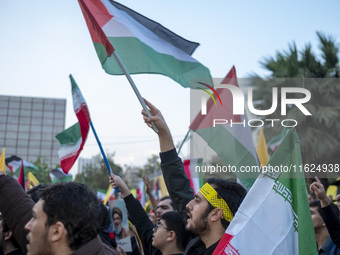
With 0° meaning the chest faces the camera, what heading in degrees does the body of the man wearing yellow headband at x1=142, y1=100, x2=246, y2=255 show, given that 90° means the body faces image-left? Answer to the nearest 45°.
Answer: approximately 90°

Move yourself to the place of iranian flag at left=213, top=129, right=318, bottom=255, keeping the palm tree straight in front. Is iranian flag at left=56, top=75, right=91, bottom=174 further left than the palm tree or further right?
left

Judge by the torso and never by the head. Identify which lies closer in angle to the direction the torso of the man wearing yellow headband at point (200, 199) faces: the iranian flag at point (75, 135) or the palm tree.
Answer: the iranian flag

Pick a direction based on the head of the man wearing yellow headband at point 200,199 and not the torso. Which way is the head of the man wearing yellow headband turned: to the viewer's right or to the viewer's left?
to the viewer's left

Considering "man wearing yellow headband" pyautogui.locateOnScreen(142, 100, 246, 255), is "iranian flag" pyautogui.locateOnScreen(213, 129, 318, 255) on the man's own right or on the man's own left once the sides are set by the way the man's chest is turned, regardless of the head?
on the man's own left

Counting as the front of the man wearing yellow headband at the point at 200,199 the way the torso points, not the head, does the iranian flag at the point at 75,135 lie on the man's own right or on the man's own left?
on the man's own right
